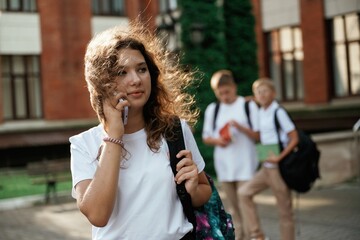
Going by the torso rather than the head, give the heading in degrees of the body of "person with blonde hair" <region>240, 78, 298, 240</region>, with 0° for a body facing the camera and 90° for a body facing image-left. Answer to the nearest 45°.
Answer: approximately 45°

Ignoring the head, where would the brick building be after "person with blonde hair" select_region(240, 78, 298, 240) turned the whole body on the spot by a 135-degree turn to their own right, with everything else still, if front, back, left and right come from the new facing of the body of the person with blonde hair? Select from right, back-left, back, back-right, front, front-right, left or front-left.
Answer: front

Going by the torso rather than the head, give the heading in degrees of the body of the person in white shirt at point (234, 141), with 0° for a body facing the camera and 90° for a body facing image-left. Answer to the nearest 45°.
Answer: approximately 0°

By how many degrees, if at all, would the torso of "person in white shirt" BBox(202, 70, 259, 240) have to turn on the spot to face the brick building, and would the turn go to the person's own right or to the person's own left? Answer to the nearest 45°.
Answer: approximately 180°
